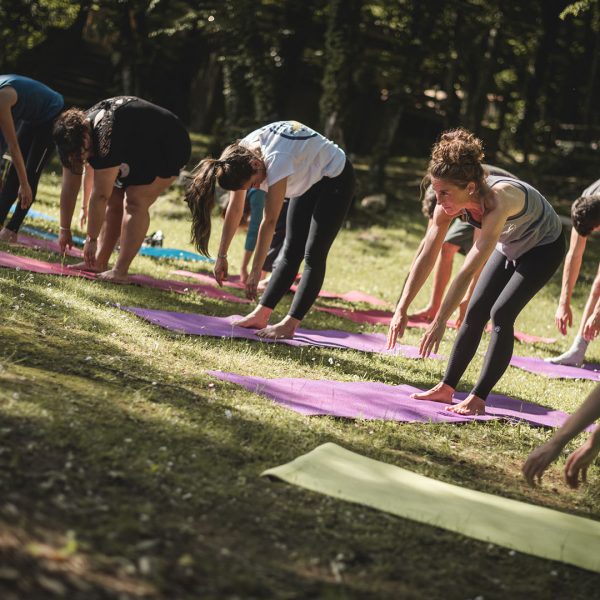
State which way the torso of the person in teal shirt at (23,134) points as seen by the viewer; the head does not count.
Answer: to the viewer's left

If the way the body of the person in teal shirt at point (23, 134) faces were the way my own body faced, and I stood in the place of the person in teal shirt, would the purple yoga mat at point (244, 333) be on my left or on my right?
on my left

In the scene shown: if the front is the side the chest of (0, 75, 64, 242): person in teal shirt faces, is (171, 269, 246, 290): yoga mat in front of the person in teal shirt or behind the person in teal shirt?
behind

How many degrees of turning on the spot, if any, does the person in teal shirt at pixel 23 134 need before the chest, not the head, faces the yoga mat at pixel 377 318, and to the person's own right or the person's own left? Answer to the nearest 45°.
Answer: approximately 180°

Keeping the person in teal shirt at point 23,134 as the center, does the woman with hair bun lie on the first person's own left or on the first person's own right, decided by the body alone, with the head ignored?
on the first person's own left

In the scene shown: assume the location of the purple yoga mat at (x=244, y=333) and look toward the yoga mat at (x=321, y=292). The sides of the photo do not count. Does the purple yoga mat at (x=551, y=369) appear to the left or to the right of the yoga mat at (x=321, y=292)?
right

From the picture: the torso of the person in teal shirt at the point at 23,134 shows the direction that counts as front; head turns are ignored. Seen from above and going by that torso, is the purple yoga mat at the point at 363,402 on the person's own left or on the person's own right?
on the person's own left

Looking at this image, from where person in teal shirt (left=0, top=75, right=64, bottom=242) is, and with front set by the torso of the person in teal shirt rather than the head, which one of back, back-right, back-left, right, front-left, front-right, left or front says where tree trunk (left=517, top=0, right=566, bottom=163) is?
back-right

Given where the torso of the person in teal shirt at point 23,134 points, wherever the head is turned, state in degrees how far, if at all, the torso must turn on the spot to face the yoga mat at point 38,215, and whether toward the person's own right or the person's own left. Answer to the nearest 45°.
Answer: approximately 90° to the person's own right
